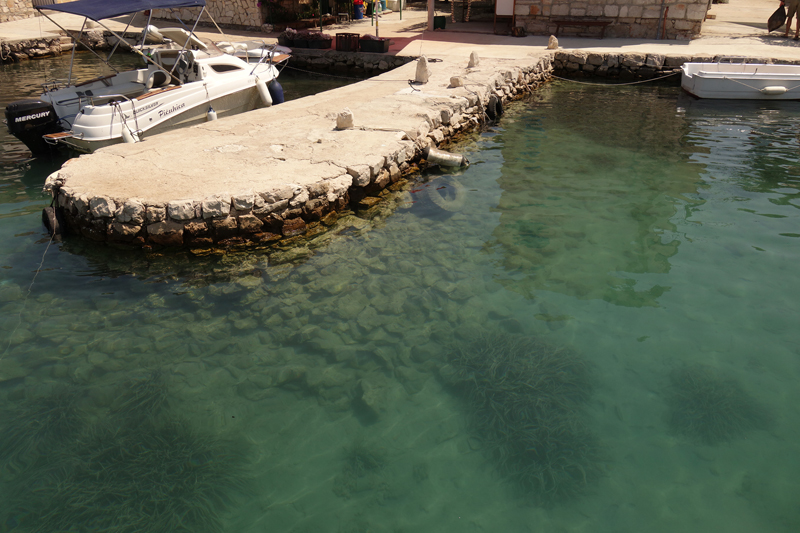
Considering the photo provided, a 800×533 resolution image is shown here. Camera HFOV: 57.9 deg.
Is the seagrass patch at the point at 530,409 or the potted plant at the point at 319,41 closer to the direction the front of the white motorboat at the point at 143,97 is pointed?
the potted plant

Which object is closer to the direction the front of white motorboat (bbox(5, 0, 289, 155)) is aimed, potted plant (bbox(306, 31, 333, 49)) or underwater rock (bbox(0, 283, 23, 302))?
the potted plant

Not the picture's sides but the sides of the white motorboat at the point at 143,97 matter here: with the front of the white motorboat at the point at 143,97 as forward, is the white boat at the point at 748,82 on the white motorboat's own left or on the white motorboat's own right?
on the white motorboat's own right

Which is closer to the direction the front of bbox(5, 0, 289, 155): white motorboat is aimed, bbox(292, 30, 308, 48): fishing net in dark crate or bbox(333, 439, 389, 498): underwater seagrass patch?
the fishing net in dark crate

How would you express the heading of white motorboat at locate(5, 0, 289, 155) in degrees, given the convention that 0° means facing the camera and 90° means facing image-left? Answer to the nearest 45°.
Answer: approximately 225°

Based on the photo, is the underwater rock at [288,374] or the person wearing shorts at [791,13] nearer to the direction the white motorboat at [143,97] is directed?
the person wearing shorts

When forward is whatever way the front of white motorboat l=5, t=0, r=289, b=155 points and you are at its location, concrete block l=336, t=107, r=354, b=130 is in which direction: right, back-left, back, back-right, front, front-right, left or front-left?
right

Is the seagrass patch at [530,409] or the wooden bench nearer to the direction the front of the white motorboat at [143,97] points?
the wooden bench

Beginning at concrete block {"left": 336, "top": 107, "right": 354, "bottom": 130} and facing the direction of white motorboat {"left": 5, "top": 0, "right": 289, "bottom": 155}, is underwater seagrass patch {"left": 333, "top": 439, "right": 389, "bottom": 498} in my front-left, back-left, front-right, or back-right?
back-left

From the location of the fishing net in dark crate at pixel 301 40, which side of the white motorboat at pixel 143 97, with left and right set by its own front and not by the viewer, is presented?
front

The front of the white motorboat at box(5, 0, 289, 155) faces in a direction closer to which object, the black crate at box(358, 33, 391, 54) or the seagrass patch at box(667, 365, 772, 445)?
the black crate

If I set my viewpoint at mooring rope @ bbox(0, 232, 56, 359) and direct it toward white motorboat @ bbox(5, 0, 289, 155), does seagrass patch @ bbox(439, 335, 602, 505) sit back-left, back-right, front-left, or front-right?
back-right
